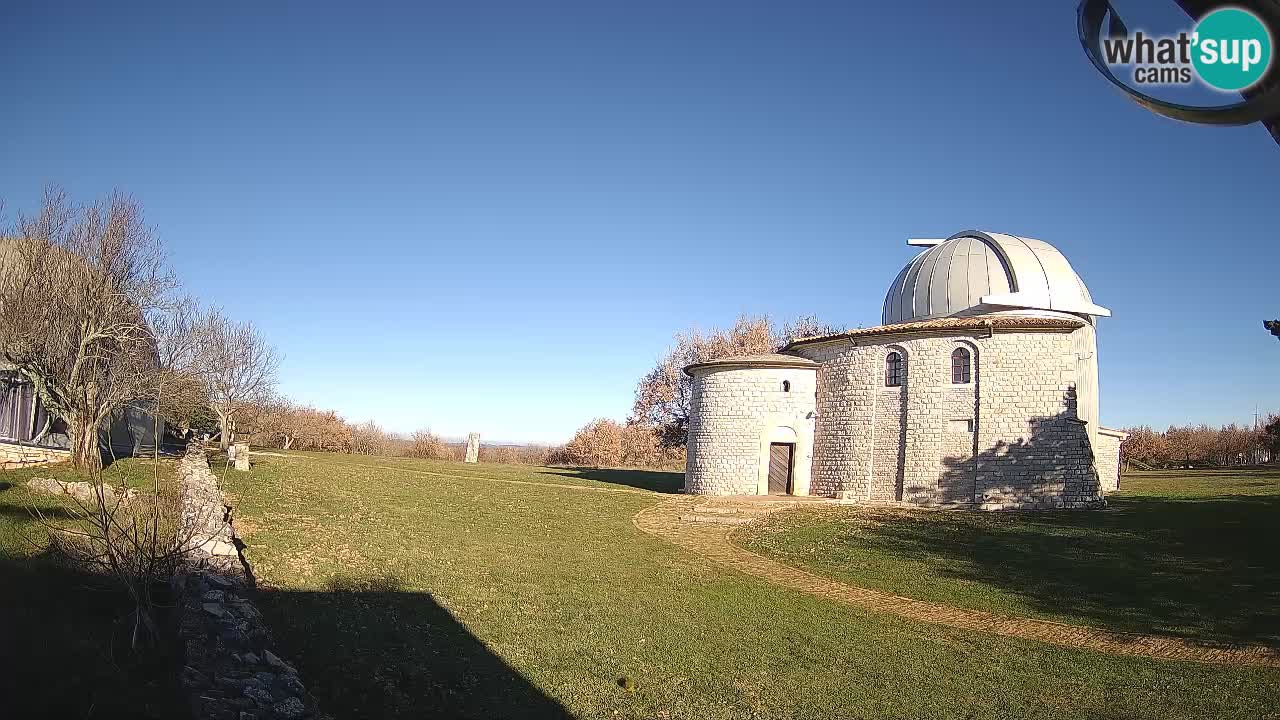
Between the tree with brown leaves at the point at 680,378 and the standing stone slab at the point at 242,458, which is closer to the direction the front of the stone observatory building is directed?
the standing stone slab

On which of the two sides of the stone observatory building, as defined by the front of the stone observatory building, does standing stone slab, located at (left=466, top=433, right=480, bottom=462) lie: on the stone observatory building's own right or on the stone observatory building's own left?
on the stone observatory building's own right

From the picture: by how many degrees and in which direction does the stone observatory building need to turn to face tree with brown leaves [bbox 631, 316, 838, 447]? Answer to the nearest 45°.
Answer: approximately 135° to its right

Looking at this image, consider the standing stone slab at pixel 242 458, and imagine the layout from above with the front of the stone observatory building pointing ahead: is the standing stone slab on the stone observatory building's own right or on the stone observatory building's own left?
on the stone observatory building's own right

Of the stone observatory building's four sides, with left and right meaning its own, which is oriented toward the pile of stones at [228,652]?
front

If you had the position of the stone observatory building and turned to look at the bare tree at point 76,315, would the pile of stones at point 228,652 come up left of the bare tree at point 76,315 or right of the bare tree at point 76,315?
left

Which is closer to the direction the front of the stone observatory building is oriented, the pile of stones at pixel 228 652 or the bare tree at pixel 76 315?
the pile of stones

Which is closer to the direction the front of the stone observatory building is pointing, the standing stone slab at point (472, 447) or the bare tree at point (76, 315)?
the bare tree

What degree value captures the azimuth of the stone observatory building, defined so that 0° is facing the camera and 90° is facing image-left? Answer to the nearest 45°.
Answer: approximately 0°
